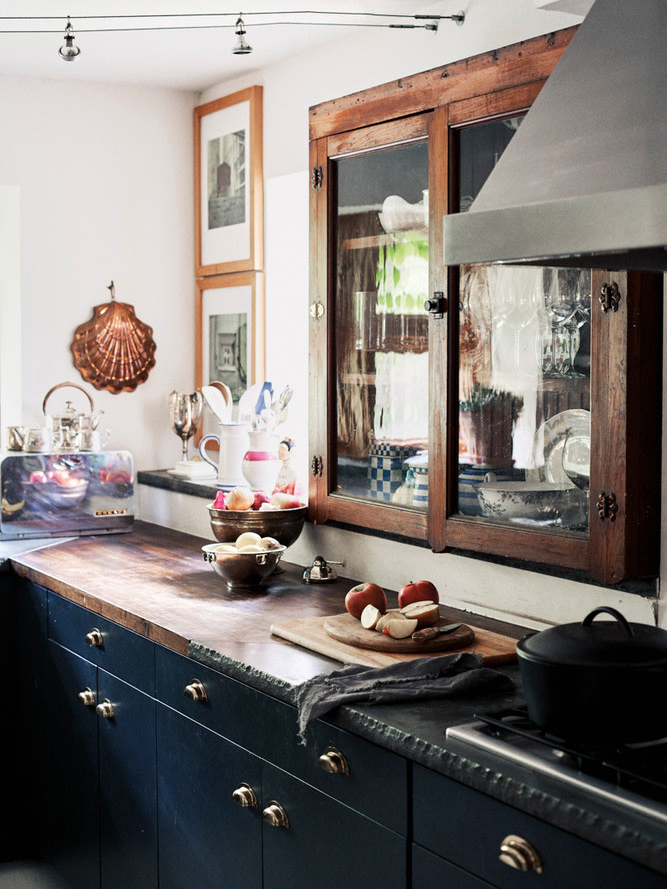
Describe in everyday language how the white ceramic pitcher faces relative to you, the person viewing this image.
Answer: facing to the right of the viewer

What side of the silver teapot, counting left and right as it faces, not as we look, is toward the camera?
right

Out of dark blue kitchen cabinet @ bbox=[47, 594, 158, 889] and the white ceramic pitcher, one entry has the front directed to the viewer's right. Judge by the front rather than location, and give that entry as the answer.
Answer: the white ceramic pitcher

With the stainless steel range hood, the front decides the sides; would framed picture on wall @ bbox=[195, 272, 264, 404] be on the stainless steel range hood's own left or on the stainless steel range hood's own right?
on the stainless steel range hood's own right

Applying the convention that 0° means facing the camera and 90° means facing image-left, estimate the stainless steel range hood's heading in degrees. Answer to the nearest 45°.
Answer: approximately 45°

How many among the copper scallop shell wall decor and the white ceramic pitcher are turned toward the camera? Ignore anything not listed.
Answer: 1

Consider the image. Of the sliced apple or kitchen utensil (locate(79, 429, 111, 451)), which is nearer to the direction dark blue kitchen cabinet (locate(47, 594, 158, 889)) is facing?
the sliced apple
